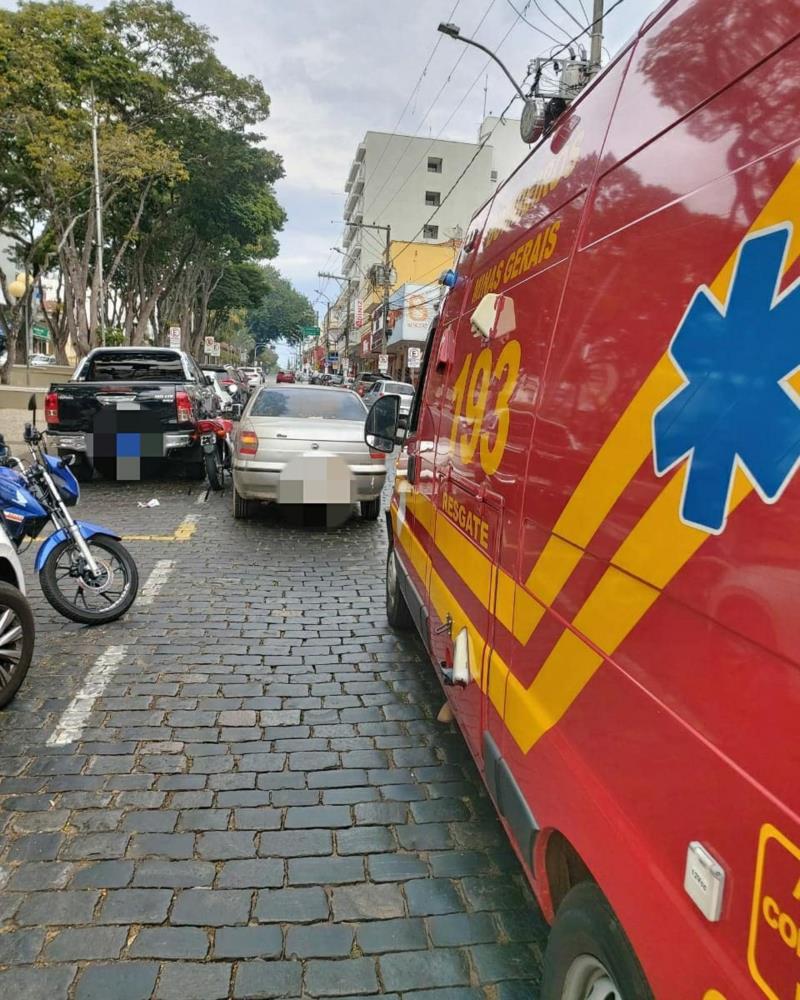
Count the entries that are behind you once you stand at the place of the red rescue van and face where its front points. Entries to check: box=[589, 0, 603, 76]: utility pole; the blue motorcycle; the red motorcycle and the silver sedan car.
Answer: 0

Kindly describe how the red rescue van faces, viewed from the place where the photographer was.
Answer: facing away from the viewer and to the left of the viewer

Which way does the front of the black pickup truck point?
away from the camera

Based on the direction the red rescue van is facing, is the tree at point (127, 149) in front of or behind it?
in front

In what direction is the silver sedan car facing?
away from the camera

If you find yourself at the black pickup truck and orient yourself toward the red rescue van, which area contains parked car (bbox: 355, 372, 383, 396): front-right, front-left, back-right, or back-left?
back-left

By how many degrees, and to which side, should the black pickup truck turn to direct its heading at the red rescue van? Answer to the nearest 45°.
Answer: approximately 180°

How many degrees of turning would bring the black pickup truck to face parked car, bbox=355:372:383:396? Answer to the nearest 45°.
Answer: approximately 45° to its right

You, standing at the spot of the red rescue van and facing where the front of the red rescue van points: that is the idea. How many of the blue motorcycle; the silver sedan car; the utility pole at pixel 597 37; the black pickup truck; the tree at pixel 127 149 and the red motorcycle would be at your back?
0

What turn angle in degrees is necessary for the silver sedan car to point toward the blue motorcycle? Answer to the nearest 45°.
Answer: approximately 135° to its left

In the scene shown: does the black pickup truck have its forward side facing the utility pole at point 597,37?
no

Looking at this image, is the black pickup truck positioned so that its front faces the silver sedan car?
no

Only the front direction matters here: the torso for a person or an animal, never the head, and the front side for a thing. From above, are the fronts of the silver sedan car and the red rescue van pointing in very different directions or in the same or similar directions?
same or similar directions

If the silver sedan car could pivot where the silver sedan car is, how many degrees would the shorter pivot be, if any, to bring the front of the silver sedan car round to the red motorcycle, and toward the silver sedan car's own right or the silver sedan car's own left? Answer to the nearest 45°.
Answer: approximately 45° to the silver sedan car's own left

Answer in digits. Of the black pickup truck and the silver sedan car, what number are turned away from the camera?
2

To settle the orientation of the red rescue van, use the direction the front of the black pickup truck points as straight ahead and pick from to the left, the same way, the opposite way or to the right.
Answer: the same way

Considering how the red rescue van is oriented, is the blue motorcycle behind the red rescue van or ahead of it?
ahead
